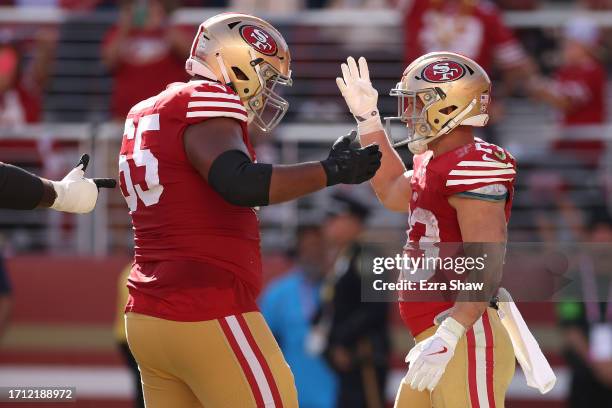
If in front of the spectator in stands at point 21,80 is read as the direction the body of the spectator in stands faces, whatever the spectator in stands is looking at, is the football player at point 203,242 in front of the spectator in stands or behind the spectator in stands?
in front

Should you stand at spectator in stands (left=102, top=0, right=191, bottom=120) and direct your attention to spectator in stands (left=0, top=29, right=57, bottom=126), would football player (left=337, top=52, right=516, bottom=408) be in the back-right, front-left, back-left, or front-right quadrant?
back-left

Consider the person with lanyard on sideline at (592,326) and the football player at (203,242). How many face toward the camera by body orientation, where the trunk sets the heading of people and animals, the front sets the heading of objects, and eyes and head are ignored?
1

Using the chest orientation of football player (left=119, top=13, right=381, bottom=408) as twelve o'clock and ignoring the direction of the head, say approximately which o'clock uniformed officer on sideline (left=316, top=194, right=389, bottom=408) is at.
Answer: The uniformed officer on sideline is roughly at 11 o'clock from the football player.

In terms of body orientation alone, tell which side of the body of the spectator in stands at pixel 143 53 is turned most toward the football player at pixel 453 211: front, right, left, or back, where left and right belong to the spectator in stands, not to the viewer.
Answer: front

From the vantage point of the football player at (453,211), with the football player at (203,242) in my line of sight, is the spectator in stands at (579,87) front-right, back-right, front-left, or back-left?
back-right

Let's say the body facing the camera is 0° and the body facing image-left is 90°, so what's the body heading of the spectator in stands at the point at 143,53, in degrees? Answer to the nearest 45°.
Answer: approximately 0°

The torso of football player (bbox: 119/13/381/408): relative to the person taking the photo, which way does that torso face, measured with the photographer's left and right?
facing away from the viewer and to the right of the viewer

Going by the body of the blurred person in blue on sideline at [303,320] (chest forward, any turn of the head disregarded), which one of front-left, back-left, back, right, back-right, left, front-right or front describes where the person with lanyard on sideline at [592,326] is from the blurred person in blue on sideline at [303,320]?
front-left

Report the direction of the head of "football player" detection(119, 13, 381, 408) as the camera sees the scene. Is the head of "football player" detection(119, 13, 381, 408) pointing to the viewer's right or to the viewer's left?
to the viewer's right

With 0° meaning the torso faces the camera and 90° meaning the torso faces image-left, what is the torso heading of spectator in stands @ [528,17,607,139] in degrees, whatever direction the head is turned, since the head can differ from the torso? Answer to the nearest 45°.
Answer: approximately 45°
